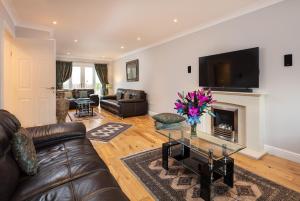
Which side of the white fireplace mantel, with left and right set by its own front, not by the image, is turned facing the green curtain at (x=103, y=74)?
right

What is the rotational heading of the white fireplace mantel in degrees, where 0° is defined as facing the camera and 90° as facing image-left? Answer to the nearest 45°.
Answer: approximately 45°

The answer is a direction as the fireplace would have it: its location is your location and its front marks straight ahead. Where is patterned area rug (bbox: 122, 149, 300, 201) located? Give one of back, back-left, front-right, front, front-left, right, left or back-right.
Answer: front-left

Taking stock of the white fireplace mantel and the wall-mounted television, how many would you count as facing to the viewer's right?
0

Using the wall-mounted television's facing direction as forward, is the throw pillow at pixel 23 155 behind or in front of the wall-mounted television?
in front

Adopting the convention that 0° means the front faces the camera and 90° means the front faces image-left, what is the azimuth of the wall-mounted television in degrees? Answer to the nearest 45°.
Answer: approximately 45°

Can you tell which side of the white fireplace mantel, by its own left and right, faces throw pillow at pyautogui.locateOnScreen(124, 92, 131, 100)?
right

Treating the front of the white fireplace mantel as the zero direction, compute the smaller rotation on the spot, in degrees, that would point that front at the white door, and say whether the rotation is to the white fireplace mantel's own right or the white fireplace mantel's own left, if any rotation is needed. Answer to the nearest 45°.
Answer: approximately 45° to the white fireplace mantel's own right

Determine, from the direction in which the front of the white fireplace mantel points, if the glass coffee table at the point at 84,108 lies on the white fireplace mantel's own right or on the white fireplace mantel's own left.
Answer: on the white fireplace mantel's own right

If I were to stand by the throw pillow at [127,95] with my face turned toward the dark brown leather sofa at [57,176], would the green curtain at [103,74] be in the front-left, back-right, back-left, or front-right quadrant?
back-right

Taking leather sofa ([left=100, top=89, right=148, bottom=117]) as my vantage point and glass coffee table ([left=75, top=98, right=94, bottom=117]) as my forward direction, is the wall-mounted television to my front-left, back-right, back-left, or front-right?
back-left
